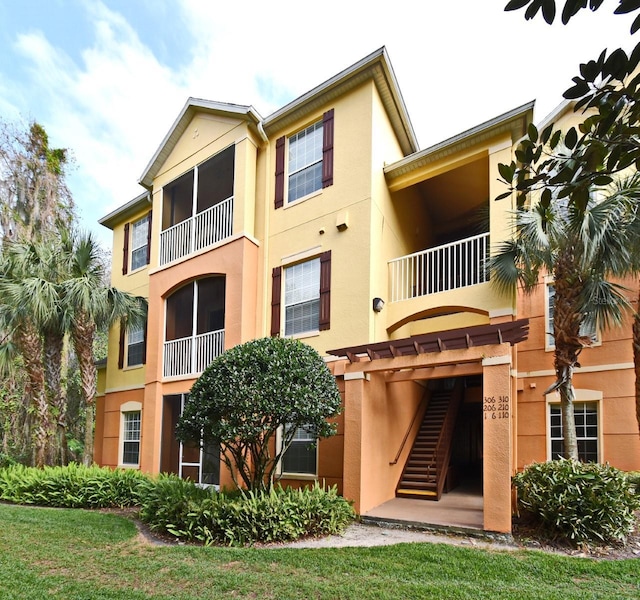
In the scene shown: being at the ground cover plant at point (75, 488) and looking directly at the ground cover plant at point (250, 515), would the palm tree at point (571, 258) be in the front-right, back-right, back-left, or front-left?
front-left

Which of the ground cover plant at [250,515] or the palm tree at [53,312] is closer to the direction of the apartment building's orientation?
the ground cover plant

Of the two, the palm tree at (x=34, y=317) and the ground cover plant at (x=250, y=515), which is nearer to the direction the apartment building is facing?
the ground cover plant

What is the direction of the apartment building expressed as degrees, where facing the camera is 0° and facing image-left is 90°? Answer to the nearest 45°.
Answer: approximately 45°
